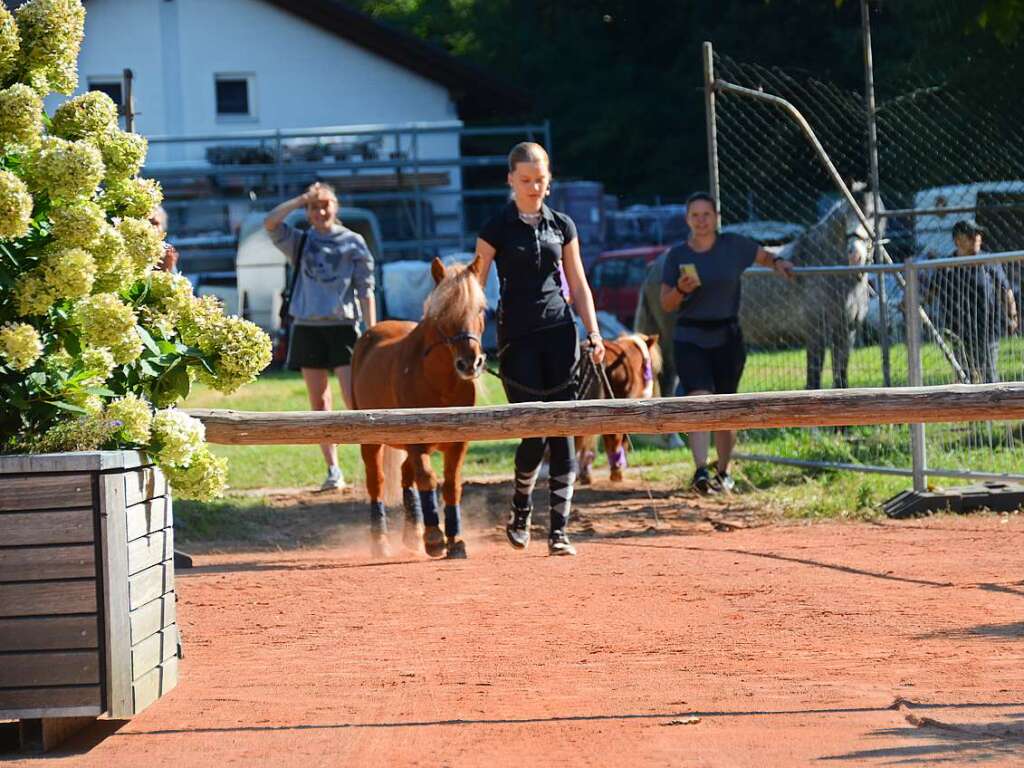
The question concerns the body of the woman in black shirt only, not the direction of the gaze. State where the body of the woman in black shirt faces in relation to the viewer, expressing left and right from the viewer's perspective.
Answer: facing the viewer

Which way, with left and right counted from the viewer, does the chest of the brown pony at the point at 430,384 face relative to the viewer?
facing the viewer and to the right of the viewer

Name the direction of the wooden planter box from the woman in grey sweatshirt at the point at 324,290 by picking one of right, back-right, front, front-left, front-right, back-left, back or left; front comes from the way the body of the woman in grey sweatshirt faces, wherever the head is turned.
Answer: front

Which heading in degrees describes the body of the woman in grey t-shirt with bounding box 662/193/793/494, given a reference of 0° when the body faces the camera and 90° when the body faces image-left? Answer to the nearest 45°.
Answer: approximately 0°

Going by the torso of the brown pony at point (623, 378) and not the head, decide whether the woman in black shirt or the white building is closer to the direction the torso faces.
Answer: the woman in black shirt

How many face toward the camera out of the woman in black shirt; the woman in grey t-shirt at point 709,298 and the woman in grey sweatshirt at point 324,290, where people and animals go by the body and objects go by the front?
3

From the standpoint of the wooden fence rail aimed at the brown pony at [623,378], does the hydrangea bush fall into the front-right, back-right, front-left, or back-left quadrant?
back-left

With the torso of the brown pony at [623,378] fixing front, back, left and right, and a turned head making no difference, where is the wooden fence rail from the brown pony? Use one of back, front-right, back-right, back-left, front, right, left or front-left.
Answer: front-right

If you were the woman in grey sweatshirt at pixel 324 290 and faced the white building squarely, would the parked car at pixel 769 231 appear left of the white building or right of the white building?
right

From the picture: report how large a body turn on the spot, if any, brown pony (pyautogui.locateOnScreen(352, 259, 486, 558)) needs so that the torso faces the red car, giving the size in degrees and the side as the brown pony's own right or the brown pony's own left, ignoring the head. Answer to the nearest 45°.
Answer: approximately 135° to the brown pony's own left

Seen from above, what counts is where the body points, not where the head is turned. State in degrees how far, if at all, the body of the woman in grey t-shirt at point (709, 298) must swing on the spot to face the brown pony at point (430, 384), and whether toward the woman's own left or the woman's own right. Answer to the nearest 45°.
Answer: approximately 45° to the woman's own right

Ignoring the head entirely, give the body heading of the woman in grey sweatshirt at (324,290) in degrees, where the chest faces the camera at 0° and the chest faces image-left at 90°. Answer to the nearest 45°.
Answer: approximately 0°
